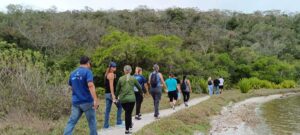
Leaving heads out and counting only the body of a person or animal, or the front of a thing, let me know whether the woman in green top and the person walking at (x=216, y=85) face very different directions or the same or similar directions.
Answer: same or similar directions

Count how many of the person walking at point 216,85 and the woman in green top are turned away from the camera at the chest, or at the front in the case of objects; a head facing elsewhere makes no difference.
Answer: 2

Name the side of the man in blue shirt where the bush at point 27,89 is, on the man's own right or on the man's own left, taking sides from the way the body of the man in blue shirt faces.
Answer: on the man's own left

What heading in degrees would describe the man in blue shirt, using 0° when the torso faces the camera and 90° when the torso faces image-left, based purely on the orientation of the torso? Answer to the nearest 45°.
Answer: approximately 225°

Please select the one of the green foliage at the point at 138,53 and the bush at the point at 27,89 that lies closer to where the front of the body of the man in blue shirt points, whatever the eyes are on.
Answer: the green foliage

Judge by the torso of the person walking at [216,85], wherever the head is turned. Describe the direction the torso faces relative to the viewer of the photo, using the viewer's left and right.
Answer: facing away from the viewer

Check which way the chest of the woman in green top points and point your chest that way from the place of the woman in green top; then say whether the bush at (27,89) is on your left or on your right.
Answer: on your left

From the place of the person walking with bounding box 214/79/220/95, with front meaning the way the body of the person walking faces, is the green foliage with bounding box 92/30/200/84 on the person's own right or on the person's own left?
on the person's own left

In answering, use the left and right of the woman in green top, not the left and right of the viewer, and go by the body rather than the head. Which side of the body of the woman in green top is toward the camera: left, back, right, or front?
back

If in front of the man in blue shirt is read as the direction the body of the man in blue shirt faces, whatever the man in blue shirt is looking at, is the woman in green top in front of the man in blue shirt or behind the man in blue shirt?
in front

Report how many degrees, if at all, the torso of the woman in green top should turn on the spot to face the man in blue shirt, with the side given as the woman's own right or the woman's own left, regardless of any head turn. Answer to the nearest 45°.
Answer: approximately 135° to the woman's own left

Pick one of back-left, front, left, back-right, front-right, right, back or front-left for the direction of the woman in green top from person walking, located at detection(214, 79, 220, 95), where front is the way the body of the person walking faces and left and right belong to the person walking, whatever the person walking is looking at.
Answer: back

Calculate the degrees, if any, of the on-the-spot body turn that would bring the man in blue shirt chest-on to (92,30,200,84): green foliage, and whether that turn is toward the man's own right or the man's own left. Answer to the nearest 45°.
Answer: approximately 45° to the man's own left

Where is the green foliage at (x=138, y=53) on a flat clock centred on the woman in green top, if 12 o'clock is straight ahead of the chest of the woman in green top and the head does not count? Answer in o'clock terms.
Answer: The green foliage is roughly at 12 o'clock from the woman in green top.
